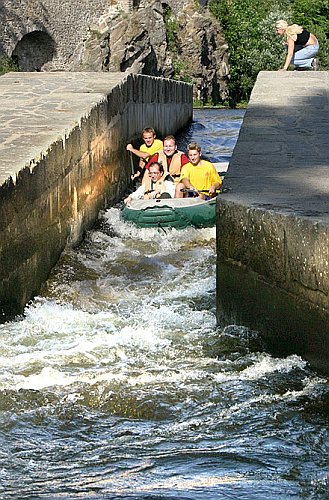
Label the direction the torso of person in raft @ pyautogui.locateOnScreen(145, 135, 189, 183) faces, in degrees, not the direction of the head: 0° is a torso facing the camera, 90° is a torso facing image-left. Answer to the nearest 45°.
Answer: approximately 0°

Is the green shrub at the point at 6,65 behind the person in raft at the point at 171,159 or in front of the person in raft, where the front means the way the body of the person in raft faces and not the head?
behind

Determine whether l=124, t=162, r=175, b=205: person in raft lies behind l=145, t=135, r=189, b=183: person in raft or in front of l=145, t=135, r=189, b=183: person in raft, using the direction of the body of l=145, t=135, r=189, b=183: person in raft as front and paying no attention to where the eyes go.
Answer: in front
